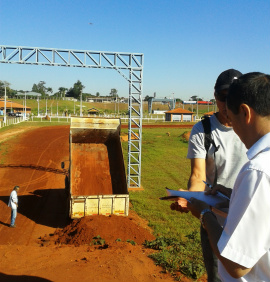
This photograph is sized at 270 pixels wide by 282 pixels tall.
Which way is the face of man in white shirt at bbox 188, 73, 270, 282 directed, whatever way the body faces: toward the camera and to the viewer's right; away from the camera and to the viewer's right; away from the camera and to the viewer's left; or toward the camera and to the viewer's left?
away from the camera and to the viewer's left

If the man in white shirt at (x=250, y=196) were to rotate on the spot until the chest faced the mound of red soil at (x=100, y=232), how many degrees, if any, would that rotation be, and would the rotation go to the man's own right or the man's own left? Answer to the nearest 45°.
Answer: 0° — they already face it

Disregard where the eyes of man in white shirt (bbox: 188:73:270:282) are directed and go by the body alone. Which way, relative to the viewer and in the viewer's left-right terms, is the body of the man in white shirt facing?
facing away from the viewer and to the left of the viewer
